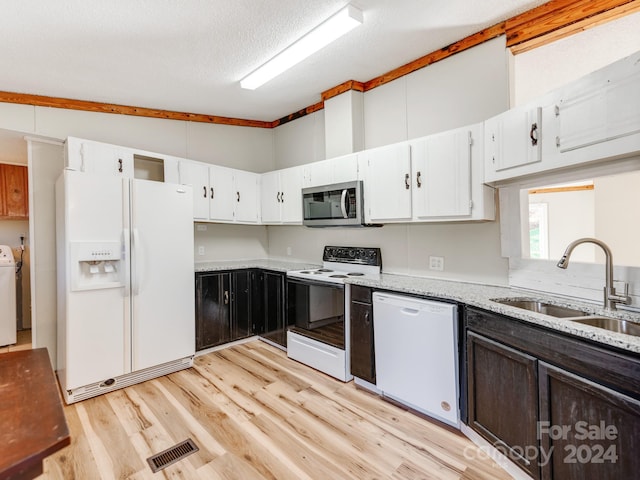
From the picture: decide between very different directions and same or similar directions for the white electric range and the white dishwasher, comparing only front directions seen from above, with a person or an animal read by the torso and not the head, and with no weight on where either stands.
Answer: same or similar directions

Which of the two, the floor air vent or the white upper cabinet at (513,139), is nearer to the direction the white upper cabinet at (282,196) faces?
the floor air vent

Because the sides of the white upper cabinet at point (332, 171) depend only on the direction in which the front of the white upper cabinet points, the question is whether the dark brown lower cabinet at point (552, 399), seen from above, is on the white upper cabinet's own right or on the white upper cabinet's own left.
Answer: on the white upper cabinet's own left

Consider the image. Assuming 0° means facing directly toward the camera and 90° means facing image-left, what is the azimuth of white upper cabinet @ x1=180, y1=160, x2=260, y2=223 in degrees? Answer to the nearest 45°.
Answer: approximately 315°

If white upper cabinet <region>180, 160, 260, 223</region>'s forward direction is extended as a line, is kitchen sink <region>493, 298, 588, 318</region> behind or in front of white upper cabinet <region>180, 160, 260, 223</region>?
in front

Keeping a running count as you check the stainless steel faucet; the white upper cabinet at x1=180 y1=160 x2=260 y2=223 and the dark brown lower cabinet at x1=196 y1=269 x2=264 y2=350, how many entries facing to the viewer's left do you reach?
1

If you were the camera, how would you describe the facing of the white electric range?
facing the viewer and to the left of the viewer
